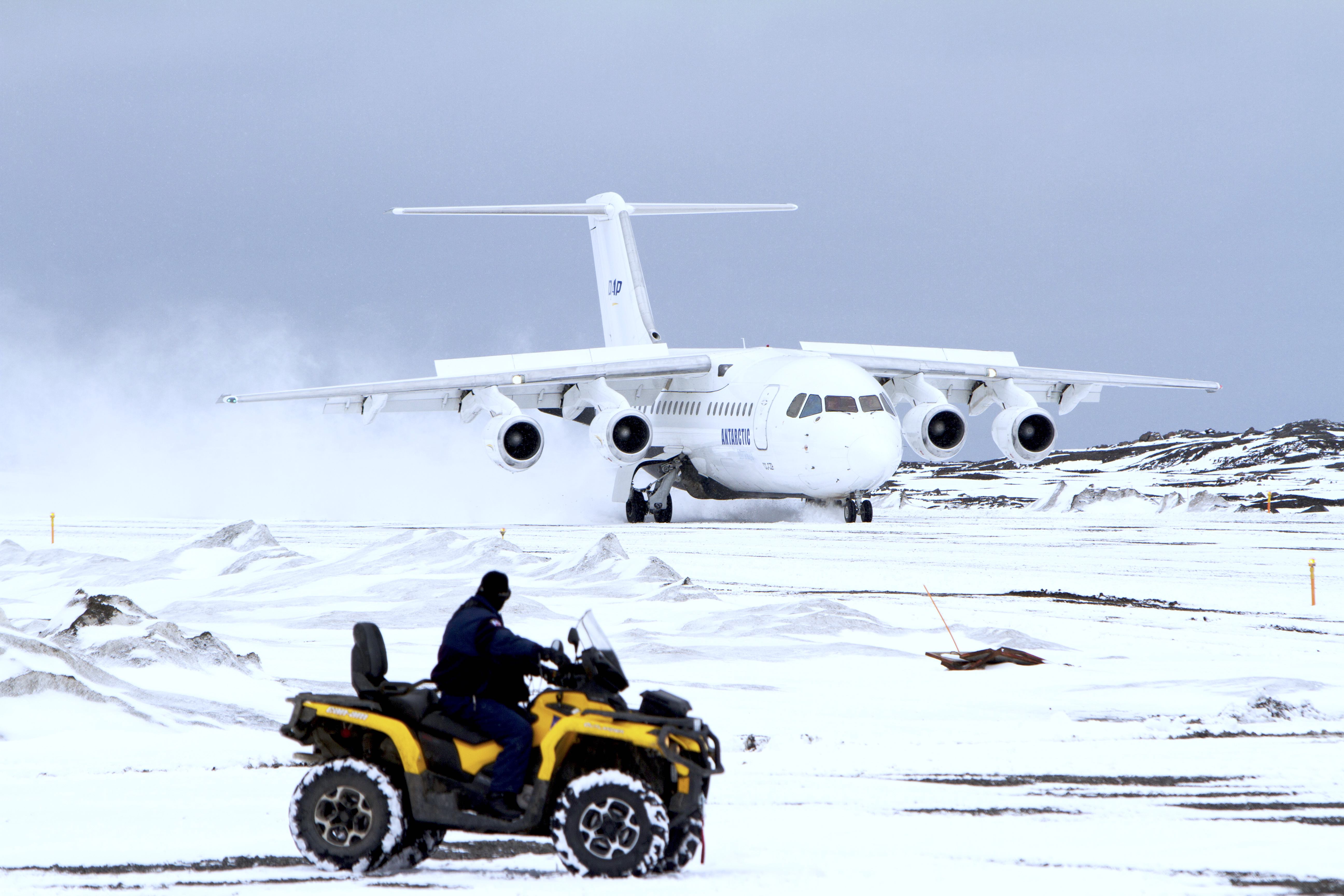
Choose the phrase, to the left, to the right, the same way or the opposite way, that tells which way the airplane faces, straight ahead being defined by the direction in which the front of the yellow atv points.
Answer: to the right

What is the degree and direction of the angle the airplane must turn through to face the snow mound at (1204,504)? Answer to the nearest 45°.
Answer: approximately 135° to its left

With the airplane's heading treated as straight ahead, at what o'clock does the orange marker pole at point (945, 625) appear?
The orange marker pole is roughly at 12 o'clock from the airplane.

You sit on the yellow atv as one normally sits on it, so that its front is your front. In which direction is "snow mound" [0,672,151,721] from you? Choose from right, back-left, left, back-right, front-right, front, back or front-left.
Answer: back-left

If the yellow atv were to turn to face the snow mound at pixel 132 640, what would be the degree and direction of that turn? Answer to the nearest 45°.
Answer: approximately 135° to its left

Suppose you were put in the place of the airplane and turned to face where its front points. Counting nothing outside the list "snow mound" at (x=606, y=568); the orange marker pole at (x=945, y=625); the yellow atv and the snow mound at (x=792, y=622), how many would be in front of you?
4

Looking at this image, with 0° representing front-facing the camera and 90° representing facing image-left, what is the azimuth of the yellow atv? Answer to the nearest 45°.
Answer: approximately 270°

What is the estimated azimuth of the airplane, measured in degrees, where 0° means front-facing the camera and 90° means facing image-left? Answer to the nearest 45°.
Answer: approximately 0°

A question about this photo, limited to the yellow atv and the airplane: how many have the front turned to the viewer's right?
1
